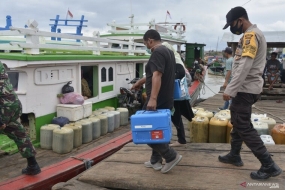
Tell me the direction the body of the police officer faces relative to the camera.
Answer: to the viewer's left

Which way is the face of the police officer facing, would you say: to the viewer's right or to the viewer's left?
to the viewer's left

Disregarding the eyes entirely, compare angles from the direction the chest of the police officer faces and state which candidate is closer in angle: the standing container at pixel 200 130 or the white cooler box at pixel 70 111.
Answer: the white cooler box
